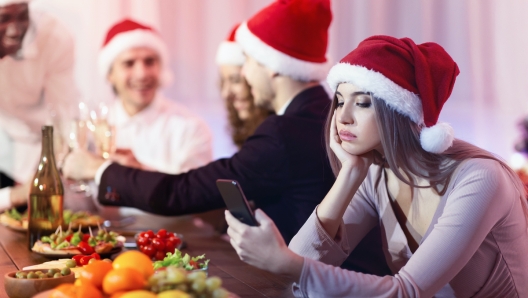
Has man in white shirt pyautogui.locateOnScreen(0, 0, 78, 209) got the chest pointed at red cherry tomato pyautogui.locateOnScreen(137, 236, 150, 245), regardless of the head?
yes

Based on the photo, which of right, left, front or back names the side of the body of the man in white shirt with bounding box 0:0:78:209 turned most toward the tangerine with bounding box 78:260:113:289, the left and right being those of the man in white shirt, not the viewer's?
front

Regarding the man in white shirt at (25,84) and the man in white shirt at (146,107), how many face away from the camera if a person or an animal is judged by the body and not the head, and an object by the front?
0

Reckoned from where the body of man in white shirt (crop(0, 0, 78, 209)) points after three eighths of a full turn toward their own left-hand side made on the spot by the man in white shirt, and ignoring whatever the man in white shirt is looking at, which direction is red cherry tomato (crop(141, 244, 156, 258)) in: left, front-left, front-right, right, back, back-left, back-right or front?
back-right

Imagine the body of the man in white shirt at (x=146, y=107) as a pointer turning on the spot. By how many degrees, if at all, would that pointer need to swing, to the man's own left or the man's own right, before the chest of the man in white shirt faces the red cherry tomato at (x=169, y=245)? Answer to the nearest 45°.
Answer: approximately 45° to the man's own left

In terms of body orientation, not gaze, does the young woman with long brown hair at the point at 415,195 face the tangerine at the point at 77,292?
yes

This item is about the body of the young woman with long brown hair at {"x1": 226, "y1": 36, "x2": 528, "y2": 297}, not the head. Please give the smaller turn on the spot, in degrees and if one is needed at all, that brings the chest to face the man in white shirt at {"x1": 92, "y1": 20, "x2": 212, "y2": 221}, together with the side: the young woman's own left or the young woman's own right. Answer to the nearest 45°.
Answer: approximately 90° to the young woman's own right

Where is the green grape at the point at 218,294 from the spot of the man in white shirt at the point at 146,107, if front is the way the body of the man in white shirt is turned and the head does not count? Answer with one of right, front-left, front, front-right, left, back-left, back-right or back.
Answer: front-left

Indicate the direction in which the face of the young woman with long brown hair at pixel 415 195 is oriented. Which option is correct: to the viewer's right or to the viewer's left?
to the viewer's left

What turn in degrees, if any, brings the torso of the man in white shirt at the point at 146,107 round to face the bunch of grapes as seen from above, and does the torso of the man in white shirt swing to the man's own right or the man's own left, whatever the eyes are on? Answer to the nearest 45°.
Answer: approximately 45° to the man's own left

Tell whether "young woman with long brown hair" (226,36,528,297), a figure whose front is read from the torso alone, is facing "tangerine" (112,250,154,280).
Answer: yes

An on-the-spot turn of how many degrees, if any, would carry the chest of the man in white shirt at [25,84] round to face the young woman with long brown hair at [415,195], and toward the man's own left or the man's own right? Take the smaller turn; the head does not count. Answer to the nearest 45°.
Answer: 0° — they already face them

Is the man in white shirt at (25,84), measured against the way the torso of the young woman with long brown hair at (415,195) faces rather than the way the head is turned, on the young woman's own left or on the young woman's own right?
on the young woman's own right

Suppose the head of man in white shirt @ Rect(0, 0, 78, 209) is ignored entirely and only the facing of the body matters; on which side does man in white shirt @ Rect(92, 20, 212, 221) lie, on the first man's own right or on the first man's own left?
on the first man's own left

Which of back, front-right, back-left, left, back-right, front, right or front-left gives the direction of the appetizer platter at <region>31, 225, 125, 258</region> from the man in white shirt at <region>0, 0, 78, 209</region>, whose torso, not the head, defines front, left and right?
front
